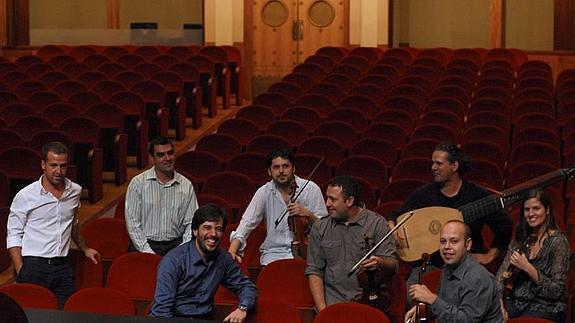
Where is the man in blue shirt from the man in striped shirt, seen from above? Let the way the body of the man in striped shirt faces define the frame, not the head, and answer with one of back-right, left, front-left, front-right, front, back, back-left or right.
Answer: front

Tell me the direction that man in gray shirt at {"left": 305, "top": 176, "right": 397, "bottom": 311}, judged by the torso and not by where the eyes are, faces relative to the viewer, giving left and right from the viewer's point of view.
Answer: facing the viewer

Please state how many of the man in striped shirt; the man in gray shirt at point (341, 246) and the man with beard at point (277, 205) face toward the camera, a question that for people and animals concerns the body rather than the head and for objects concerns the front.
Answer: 3

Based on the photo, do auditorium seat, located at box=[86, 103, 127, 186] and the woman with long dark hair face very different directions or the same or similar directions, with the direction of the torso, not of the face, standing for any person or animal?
same or similar directions

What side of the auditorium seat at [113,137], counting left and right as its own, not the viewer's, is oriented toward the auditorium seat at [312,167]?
left

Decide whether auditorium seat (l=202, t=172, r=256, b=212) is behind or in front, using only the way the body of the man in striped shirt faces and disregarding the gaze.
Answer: behind

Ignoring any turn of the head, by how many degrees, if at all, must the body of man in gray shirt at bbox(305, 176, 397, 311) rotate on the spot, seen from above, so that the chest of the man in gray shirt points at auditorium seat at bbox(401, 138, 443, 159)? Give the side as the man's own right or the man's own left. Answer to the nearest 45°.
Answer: approximately 180°

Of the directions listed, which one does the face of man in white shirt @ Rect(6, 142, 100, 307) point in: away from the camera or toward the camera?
toward the camera

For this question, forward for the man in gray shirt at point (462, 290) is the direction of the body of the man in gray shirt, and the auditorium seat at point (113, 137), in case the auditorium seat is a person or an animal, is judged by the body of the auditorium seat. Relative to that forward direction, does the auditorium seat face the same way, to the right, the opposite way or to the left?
the same way

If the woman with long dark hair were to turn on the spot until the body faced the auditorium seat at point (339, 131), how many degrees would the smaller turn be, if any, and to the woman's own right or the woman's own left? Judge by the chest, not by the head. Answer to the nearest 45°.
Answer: approximately 90° to the woman's own right

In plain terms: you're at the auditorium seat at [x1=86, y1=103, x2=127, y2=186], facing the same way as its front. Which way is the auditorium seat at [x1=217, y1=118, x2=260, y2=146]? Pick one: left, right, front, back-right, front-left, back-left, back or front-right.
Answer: back-left

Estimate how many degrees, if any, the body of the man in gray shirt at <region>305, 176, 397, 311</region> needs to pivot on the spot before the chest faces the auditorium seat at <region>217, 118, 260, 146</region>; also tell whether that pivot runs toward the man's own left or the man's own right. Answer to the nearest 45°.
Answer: approximately 180°

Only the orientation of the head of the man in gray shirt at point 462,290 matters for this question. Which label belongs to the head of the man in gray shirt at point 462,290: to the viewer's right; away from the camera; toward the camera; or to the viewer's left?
toward the camera

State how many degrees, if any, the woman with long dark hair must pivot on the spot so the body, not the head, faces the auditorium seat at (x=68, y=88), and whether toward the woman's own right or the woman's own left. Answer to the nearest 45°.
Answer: approximately 90° to the woman's own right

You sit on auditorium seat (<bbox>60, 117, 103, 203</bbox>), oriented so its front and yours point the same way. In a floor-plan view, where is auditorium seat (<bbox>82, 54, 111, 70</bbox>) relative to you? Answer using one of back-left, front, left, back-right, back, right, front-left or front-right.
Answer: back-left

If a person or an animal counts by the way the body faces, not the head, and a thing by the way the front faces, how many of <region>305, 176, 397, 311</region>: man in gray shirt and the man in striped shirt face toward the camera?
2

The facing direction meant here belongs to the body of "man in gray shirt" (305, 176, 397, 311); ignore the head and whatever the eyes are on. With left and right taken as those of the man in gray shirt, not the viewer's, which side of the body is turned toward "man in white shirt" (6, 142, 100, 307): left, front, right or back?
right

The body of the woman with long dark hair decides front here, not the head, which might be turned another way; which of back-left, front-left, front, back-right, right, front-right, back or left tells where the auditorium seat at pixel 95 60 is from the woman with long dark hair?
right

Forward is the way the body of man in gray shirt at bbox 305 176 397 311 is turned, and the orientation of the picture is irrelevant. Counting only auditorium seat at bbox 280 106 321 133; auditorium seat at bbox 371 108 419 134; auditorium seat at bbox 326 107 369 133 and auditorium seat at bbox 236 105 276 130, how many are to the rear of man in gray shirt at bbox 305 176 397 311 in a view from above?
4
